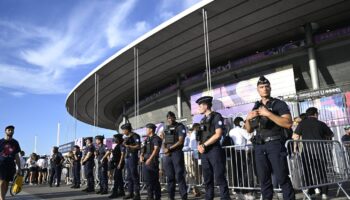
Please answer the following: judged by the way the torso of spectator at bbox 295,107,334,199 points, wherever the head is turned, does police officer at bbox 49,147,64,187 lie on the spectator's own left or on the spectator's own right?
on the spectator's own left

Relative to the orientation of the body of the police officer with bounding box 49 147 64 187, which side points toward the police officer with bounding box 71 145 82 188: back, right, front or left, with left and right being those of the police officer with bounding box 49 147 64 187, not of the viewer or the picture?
left

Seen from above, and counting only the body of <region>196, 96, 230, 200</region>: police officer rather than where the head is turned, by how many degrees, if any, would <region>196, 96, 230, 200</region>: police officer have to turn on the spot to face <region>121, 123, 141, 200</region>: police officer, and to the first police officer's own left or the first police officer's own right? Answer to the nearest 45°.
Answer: approximately 90° to the first police officer's own right

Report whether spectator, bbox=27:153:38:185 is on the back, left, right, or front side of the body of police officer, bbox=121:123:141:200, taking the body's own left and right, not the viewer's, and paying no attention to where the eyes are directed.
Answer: right

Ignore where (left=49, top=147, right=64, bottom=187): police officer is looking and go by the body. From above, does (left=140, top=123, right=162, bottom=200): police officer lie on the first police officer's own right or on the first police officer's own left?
on the first police officer's own left

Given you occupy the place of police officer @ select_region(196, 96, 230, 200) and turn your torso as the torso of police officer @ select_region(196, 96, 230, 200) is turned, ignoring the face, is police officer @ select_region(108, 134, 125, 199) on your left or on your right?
on your right

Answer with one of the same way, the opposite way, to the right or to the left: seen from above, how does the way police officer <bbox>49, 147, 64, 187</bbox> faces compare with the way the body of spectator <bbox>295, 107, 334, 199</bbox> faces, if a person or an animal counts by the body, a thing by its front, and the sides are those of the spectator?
the opposite way

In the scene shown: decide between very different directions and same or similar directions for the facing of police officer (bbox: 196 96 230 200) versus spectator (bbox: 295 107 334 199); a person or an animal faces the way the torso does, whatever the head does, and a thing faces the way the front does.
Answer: very different directions

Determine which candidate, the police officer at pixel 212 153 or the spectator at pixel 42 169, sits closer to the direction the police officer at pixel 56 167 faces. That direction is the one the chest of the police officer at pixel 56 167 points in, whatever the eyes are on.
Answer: the police officer

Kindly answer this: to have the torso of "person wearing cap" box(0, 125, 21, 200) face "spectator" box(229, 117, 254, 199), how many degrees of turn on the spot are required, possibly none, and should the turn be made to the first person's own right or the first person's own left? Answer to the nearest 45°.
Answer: approximately 45° to the first person's own left
